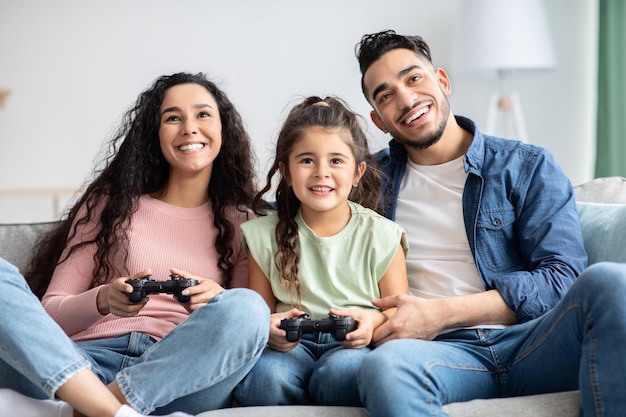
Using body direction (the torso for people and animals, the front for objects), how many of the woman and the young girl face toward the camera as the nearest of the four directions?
2

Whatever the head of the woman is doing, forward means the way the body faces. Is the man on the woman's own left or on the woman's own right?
on the woman's own left

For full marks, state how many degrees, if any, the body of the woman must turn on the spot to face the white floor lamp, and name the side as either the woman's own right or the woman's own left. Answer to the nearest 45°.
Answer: approximately 135° to the woman's own left

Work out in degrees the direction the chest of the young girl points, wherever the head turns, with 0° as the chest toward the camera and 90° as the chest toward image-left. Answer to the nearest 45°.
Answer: approximately 0°

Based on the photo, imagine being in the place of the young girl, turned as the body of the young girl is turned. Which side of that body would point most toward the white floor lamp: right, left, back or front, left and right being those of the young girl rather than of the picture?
back

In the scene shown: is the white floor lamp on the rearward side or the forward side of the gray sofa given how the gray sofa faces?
on the rearward side

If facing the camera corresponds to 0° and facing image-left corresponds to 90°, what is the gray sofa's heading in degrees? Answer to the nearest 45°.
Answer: approximately 0°
